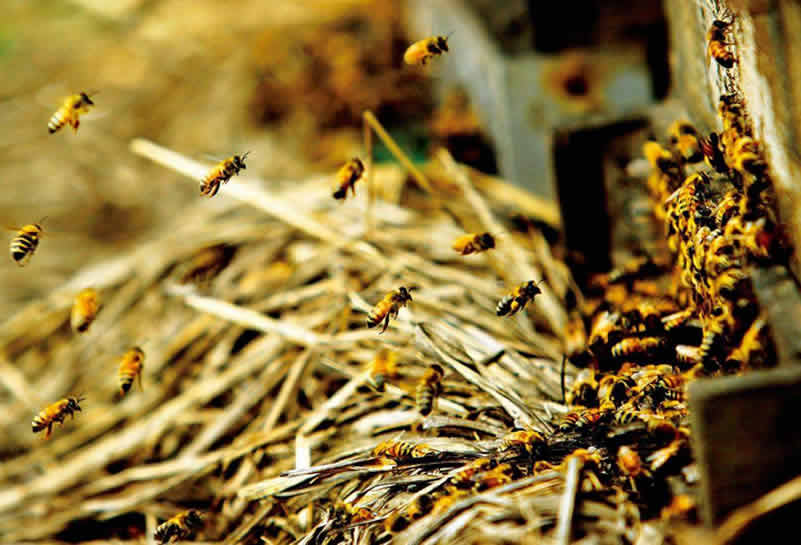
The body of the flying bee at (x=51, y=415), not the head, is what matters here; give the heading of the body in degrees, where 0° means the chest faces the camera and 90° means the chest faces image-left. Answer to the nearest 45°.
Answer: approximately 270°

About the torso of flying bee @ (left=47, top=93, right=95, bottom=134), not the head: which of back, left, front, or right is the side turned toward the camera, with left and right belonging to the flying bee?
right

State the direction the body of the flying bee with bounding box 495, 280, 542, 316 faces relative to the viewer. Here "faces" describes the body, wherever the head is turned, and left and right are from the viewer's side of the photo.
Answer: facing to the right of the viewer

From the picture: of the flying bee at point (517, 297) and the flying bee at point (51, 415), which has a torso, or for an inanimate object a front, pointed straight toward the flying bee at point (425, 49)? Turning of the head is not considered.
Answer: the flying bee at point (51, 415)

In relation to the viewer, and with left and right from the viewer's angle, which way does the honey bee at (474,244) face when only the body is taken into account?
facing to the right of the viewer

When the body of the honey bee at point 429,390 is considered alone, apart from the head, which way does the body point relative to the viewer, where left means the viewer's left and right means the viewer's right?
facing away from the viewer and to the right of the viewer

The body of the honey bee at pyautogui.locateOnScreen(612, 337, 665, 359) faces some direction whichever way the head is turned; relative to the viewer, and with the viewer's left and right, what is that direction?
facing to the right of the viewer

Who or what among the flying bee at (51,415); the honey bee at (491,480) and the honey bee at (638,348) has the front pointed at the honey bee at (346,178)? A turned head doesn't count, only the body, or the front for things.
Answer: the flying bee
